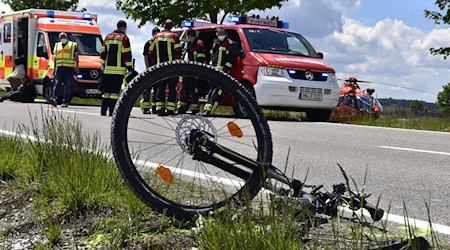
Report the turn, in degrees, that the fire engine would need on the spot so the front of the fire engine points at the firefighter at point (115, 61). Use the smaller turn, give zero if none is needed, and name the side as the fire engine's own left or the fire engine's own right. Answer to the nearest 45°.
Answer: approximately 135° to the fire engine's own right

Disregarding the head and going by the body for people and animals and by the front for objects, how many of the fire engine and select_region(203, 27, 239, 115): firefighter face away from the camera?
0

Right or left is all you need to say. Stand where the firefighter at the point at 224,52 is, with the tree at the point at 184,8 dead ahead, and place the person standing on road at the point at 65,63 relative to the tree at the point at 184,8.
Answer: left

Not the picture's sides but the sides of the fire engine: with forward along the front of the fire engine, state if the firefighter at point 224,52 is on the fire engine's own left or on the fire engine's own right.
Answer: on the fire engine's own right

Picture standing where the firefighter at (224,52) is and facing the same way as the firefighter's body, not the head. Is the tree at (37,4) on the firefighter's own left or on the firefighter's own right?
on the firefighter's own right

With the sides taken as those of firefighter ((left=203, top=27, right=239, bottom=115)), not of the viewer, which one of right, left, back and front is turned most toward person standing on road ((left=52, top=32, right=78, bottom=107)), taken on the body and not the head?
right

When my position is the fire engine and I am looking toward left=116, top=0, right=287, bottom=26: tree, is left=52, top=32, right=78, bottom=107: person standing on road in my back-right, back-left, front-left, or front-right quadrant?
front-left

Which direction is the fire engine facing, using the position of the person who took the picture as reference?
facing the viewer and to the right of the viewer
